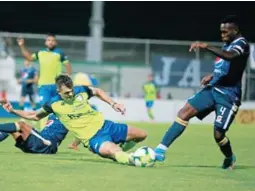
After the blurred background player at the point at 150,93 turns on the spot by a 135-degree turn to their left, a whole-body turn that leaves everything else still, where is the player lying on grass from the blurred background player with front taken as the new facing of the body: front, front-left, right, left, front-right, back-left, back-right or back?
back-right

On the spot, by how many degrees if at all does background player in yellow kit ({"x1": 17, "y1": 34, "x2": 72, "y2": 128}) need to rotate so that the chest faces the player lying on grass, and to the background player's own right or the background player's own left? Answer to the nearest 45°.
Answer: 0° — they already face them

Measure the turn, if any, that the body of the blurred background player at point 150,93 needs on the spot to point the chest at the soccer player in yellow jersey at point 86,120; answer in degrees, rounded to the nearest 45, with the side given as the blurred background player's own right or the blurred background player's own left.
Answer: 0° — they already face them

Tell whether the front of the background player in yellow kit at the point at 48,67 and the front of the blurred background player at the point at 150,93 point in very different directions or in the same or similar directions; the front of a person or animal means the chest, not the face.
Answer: same or similar directions

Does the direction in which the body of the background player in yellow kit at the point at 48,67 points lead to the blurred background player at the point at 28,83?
no

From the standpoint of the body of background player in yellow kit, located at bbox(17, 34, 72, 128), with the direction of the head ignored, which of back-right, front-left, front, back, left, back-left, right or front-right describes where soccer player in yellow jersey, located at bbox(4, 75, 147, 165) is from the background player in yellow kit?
front

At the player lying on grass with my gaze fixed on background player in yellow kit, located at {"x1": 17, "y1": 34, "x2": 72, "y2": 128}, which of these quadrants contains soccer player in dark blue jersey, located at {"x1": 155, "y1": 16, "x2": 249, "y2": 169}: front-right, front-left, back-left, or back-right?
back-right

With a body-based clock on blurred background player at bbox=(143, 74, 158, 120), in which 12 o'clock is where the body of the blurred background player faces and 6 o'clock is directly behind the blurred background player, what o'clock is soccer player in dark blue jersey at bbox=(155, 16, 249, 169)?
The soccer player in dark blue jersey is roughly at 12 o'clock from the blurred background player.

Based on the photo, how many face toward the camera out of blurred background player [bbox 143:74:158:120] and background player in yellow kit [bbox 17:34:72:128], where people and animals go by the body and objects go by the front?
2

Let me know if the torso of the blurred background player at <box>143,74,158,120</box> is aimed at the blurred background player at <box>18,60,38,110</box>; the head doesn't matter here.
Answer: no

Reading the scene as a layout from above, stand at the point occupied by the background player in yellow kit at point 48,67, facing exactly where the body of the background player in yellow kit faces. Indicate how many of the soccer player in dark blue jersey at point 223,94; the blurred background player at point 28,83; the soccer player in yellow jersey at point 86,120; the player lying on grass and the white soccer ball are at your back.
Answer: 1

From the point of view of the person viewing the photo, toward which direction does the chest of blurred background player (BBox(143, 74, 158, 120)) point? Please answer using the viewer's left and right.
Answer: facing the viewer

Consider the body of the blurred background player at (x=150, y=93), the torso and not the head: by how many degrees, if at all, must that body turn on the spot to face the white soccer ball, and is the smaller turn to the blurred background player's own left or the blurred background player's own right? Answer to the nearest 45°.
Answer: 0° — they already face it

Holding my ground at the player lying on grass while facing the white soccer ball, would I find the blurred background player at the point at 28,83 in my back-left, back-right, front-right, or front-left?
back-left
